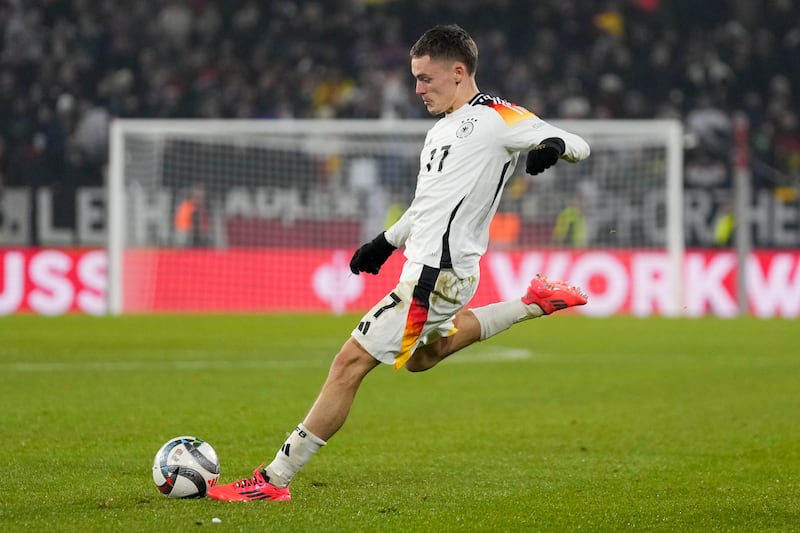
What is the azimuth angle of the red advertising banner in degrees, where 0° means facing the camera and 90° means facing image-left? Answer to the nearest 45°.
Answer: approximately 0°

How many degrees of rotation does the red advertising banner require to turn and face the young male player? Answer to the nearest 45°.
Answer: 0° — it already faces them

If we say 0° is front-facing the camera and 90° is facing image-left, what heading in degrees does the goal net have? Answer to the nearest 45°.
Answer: approximately 0°

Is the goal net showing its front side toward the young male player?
yes

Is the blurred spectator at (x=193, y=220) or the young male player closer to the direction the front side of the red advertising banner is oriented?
the young male player
